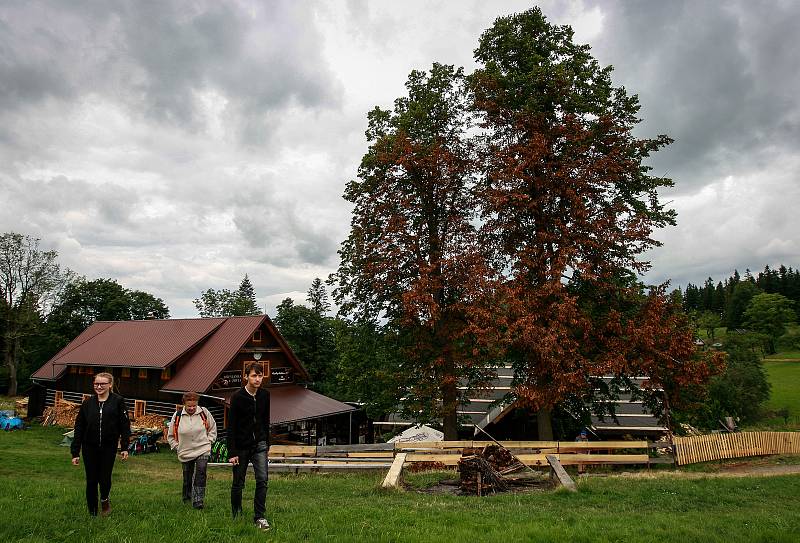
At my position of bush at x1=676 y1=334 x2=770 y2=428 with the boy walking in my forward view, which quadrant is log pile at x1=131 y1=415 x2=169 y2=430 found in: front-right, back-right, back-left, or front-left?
front-right

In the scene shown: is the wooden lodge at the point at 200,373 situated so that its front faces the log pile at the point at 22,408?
no

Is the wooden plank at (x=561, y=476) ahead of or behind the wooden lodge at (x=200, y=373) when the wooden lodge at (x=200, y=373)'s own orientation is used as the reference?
ahead

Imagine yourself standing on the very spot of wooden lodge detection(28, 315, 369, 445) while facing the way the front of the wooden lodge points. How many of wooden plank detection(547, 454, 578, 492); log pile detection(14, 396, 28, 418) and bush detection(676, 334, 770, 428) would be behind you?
1

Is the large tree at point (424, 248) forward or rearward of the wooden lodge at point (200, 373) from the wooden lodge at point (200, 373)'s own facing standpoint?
forward

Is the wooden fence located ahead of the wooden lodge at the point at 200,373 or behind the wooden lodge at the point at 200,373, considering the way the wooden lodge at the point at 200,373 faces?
ahead

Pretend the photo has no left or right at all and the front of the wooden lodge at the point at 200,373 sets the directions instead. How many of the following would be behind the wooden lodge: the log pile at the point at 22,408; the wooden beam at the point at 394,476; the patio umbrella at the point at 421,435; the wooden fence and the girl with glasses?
1

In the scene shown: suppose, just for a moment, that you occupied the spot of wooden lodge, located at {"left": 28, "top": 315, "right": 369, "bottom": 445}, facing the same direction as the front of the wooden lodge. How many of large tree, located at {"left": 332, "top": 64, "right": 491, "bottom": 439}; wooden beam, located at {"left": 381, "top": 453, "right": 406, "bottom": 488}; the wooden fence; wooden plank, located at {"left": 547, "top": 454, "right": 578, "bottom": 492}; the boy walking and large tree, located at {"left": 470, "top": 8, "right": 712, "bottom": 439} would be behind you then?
0

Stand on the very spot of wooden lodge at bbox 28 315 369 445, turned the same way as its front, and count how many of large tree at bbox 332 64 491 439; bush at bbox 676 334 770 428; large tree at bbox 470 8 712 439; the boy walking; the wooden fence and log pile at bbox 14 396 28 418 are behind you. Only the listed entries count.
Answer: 1

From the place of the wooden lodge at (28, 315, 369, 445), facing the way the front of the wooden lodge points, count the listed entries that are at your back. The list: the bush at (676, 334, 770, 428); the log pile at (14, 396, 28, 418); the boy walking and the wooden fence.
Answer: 1
